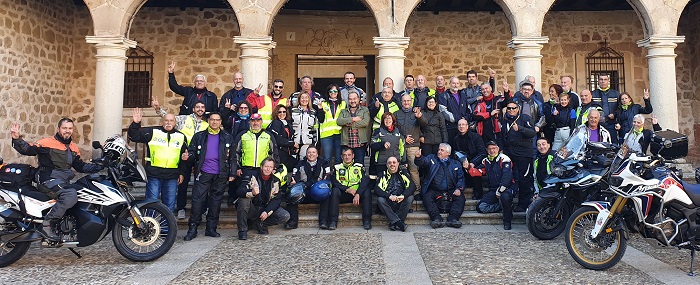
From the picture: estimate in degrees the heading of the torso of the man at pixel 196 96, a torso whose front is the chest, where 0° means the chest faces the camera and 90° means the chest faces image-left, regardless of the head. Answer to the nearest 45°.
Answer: approximately 0°

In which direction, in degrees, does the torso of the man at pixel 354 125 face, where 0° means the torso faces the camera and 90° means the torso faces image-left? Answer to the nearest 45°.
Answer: approximately 0°

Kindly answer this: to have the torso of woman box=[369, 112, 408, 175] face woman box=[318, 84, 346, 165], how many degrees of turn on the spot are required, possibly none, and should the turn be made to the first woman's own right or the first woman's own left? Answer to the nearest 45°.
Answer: approximately 90° to the first woman's own right

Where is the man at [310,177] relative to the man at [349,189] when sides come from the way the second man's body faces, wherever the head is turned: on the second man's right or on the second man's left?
on the second man's right

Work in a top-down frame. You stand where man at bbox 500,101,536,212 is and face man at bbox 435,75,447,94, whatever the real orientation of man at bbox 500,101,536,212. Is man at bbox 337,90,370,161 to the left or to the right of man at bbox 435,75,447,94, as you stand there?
left

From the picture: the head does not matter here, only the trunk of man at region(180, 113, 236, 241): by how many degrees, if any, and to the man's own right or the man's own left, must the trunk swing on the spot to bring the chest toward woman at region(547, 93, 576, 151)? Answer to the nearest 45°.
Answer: approximately 90° to the man's own left

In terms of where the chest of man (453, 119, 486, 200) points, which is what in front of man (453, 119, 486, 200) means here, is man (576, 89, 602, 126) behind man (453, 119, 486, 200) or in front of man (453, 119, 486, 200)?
behind

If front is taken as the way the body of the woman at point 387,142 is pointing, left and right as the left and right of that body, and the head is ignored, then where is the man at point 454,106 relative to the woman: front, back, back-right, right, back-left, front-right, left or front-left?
back-left

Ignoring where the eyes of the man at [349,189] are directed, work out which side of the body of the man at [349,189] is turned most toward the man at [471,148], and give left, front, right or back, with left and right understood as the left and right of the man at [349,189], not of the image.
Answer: left
